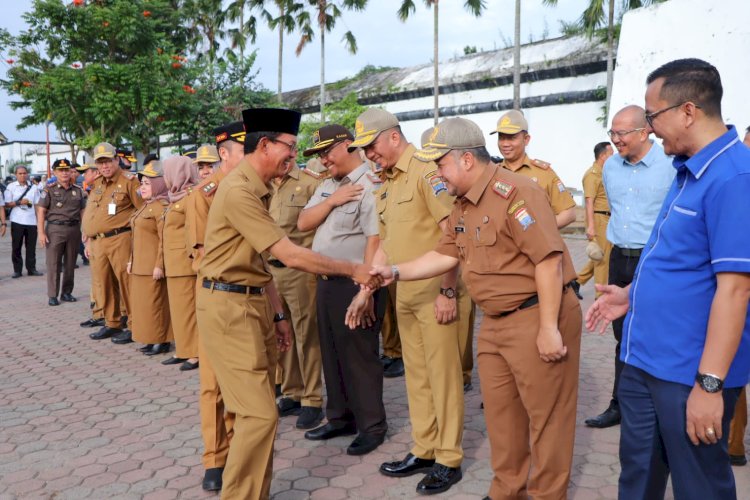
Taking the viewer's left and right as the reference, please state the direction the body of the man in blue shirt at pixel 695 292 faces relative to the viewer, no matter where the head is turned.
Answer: facing to the left of the viewer

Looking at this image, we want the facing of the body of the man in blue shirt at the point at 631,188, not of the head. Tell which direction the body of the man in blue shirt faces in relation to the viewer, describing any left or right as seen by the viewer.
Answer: facing the viewer and to the left of the viewer

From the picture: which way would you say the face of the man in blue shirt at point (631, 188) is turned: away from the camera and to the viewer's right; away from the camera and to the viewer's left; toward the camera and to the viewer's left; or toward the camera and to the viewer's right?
toward the camera and to the viewer's left

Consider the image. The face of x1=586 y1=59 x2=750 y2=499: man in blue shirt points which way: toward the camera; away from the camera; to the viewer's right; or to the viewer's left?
to the viewer's left

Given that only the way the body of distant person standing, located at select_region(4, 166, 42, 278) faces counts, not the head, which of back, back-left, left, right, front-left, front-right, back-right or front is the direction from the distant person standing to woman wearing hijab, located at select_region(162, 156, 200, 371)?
front

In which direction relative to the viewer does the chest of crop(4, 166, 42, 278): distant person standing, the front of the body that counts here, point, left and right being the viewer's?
facing the viewer

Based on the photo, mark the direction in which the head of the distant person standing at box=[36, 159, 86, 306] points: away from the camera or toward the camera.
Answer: toward the camera
